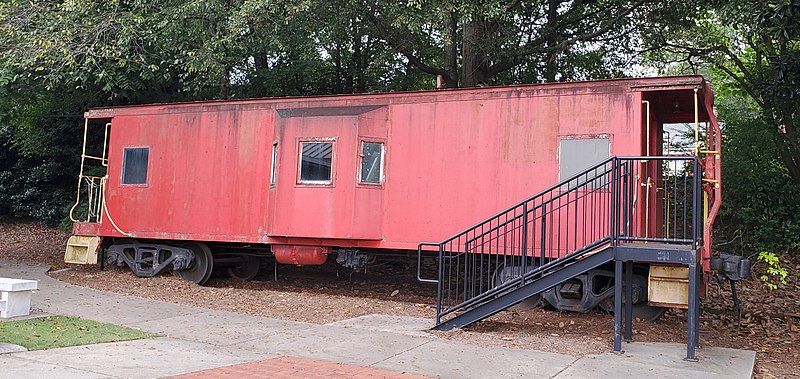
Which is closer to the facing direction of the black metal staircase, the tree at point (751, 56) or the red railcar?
the red railcar

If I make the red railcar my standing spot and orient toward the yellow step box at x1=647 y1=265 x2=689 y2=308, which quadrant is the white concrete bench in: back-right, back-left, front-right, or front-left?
back-right

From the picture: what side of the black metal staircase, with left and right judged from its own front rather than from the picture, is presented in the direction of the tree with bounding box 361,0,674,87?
right

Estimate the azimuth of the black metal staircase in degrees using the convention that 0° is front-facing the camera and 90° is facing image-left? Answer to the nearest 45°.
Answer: approximately 90°

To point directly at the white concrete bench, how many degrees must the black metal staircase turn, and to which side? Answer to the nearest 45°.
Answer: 0° — it already faces it

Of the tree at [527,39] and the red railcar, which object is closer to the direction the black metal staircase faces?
the red railcar

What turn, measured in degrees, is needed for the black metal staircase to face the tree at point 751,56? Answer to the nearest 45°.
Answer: approximately 135° to its right
